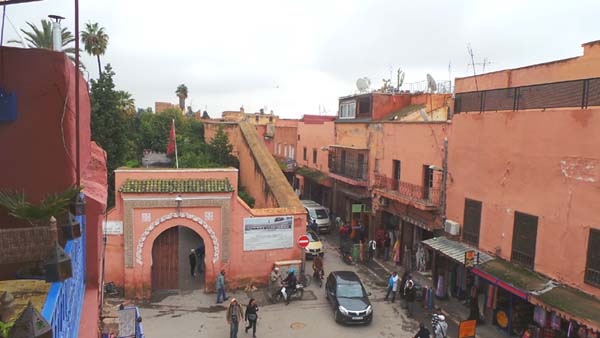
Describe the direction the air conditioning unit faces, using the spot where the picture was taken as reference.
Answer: facing the viewer and to the left of the viewer

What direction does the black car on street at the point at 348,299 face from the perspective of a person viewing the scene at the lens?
facing the viewer

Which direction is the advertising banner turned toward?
toward the camera

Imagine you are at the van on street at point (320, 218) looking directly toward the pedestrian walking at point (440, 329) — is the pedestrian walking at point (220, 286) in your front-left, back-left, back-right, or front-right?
front-right

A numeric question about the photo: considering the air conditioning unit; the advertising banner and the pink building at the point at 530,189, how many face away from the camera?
0

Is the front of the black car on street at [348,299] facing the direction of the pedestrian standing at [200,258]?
no

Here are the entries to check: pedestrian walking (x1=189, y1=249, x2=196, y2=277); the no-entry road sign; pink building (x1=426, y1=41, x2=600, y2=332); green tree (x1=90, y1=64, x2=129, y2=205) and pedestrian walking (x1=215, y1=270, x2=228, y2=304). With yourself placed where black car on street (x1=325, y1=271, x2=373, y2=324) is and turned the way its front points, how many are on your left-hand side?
1

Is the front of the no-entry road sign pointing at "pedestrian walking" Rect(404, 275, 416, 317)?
no

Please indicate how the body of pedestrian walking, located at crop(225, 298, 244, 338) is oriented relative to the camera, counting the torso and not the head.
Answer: toward the camera

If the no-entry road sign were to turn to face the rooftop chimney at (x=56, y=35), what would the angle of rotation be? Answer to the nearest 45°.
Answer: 0° — it already faces it

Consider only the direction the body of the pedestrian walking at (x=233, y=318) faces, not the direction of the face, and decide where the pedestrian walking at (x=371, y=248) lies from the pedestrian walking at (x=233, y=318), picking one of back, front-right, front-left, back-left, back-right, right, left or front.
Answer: back-left
